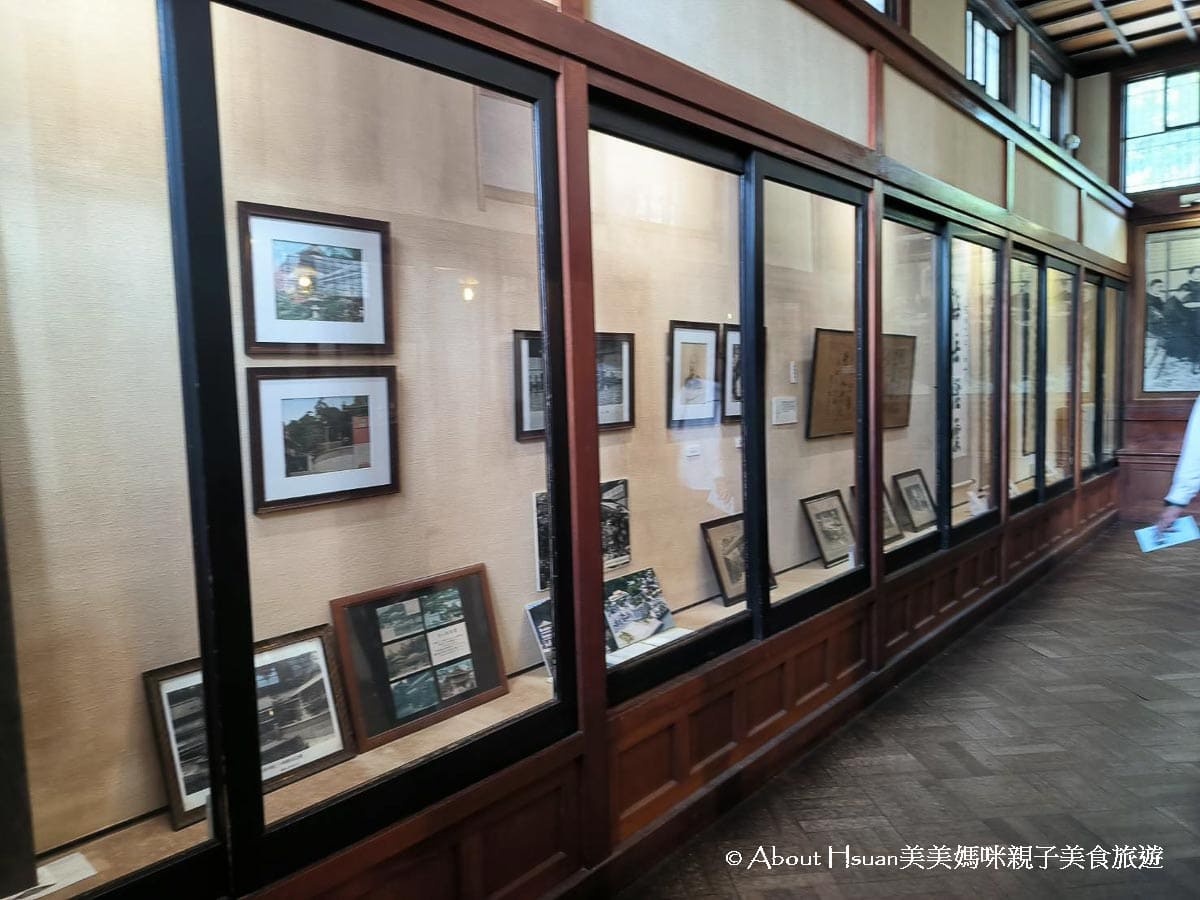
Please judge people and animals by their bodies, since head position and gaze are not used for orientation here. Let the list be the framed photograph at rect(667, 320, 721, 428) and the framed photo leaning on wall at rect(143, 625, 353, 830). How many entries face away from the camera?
0

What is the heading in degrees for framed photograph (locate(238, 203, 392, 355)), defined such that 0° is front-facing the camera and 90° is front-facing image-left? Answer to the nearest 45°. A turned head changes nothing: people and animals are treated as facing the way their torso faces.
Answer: approximately 315°

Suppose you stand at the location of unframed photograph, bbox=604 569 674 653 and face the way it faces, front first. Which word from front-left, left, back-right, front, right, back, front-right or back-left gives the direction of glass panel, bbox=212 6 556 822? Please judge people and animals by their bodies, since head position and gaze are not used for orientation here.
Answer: right

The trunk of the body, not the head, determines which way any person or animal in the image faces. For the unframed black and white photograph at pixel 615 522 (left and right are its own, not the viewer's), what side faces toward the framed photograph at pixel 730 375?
left

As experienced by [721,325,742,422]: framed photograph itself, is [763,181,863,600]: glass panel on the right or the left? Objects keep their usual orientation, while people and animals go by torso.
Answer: on its left

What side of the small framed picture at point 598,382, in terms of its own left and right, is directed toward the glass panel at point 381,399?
right

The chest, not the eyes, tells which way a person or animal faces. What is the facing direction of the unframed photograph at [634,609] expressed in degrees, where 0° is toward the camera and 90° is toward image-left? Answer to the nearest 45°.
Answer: approximately 315°

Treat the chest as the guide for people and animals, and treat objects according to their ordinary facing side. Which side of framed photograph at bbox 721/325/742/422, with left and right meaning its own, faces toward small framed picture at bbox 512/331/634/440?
right

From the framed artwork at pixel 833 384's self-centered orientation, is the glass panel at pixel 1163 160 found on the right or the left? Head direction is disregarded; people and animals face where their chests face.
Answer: on its left

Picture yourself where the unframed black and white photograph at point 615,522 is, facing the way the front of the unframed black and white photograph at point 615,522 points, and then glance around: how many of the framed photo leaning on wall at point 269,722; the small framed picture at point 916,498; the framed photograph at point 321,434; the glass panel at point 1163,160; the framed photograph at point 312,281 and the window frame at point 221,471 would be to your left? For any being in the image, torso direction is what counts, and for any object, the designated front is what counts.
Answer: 2

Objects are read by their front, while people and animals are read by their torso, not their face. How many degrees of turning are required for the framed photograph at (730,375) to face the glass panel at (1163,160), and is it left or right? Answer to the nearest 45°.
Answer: approximately 90° to its left

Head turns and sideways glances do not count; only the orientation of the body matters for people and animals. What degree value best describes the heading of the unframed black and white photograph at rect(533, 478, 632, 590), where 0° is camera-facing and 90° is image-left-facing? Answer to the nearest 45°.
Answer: approximately 315°
